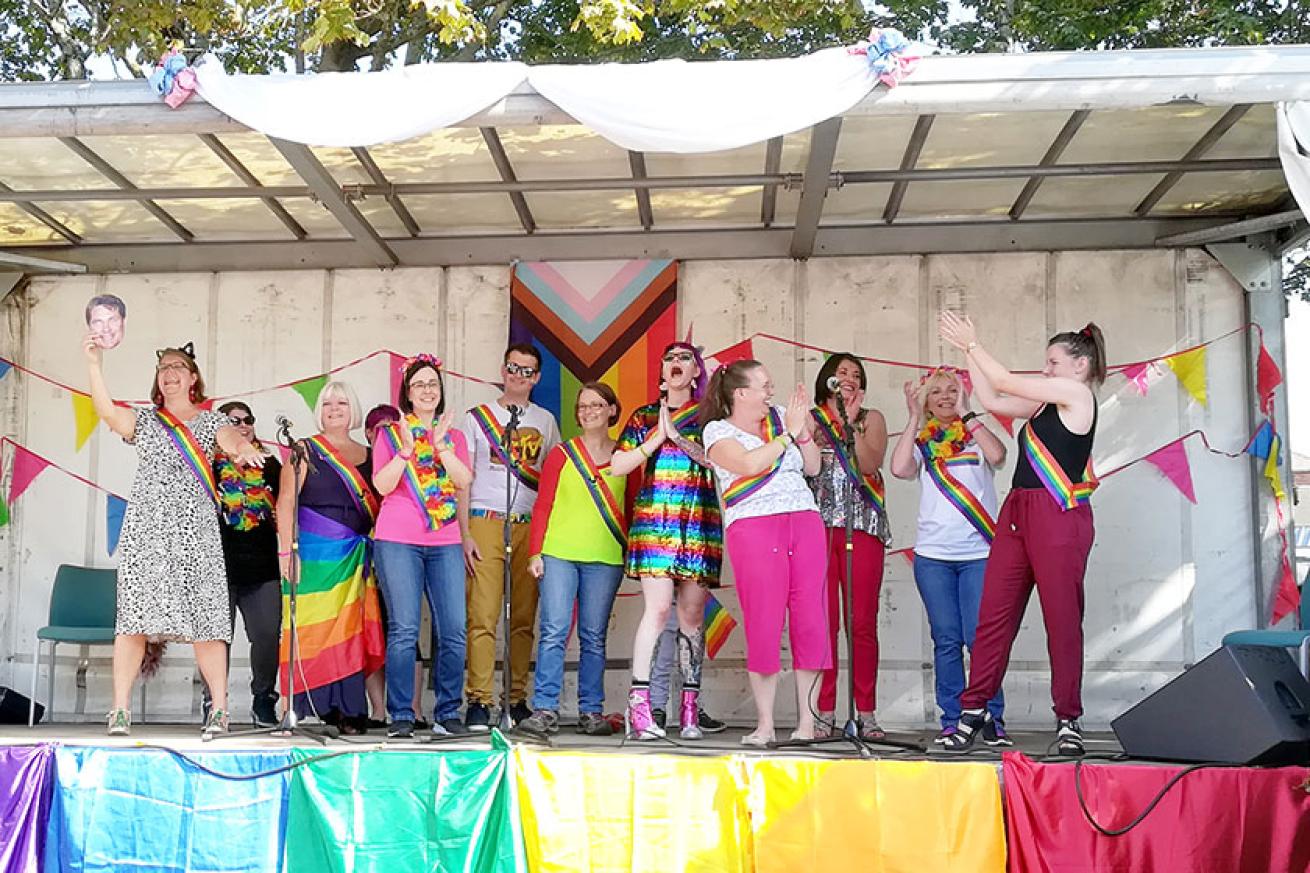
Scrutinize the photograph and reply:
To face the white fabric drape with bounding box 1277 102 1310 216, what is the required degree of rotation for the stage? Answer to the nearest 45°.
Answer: approximately 90° to its left

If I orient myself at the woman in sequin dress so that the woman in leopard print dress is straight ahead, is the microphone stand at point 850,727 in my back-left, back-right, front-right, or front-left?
back-left

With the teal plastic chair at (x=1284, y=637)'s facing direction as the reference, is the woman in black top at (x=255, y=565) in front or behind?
in front

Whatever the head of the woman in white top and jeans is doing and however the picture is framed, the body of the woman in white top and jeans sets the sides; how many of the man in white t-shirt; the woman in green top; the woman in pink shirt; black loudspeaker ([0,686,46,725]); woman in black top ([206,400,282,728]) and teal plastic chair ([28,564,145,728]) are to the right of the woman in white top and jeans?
6

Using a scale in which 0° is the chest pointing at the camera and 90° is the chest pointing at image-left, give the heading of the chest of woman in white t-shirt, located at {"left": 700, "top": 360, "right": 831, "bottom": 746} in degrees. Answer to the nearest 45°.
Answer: approximately 315°

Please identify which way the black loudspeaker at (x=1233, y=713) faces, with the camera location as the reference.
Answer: facing away from the viewer and to the left of the viewer

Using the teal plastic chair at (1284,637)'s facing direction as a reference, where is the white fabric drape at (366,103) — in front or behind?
in front

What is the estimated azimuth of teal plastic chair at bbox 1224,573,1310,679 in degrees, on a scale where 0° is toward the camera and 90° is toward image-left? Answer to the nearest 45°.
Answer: approximately 90°
